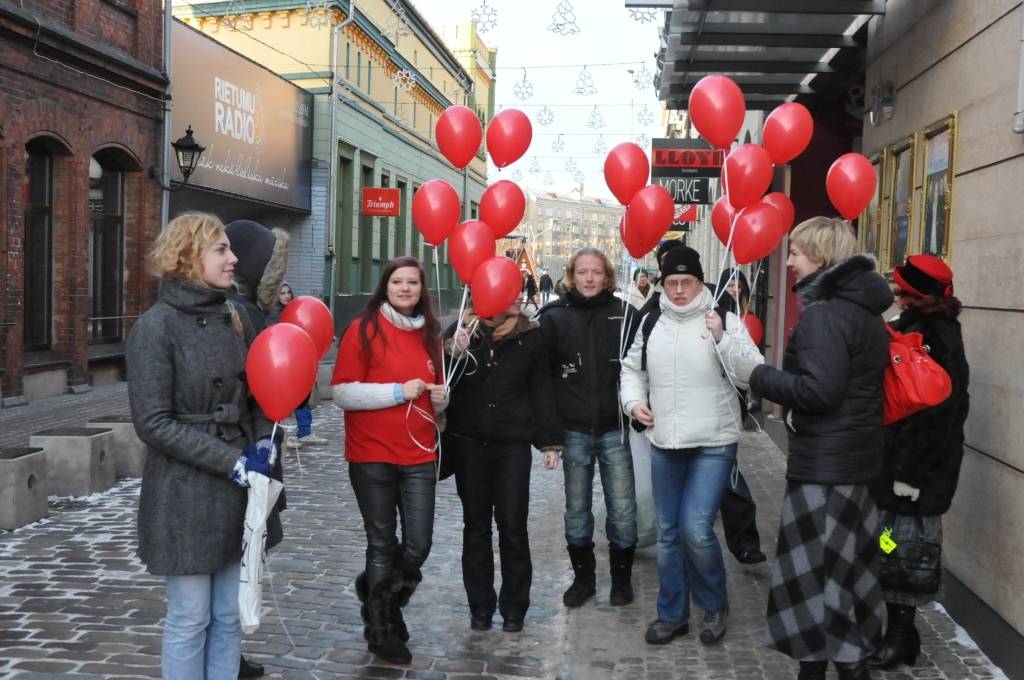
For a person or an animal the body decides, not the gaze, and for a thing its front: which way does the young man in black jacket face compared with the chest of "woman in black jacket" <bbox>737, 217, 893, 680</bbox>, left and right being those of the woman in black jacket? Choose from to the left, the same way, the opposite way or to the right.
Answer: to the left

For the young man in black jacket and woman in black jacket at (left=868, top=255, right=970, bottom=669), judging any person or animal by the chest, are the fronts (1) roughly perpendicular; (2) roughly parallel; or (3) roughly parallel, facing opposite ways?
roughly perpendicular

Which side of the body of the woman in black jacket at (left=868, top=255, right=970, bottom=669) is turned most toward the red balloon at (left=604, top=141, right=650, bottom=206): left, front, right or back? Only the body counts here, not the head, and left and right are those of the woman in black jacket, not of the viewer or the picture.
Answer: front

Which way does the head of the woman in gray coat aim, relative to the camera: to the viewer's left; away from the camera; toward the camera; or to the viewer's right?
to the viewer's right

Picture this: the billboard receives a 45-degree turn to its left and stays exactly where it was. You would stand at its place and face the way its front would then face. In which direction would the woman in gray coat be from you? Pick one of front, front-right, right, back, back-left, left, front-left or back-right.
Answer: right

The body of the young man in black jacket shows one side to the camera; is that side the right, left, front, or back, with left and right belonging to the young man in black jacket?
front

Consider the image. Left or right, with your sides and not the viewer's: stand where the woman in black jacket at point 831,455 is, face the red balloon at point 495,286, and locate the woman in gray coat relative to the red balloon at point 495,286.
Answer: left

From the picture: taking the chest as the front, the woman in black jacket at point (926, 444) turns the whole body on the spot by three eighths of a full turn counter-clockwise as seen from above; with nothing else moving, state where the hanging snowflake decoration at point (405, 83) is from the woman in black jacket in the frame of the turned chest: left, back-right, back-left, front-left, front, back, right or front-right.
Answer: back

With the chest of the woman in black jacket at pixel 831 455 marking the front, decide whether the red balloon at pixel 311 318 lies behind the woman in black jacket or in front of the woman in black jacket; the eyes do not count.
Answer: in front

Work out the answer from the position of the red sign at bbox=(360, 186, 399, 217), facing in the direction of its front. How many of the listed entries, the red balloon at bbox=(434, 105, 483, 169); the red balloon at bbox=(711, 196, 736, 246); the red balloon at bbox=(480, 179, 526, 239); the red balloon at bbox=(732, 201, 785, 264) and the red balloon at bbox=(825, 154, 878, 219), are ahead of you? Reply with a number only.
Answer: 5

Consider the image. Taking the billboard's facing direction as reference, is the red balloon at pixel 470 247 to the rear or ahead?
ahead

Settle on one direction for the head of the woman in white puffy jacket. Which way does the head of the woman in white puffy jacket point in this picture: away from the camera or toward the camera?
toward the camera

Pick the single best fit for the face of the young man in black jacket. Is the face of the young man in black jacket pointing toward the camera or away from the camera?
toward the camera

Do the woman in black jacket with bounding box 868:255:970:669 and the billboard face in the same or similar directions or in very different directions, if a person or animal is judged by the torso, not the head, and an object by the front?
very different directions
